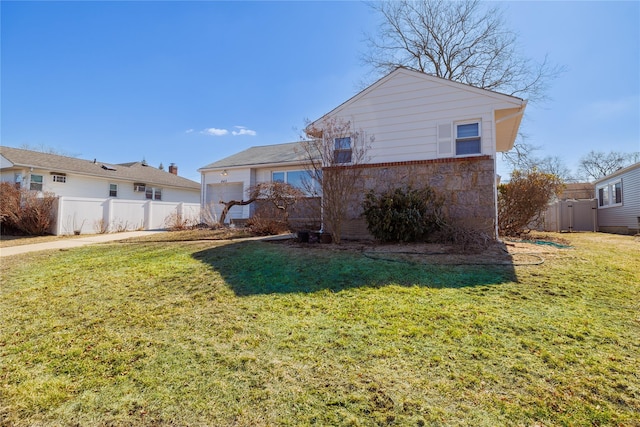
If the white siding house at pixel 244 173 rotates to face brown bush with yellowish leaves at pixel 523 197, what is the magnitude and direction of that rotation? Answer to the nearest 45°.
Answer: approximately 45° to its left

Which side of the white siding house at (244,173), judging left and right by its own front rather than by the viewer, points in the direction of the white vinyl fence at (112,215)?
right
